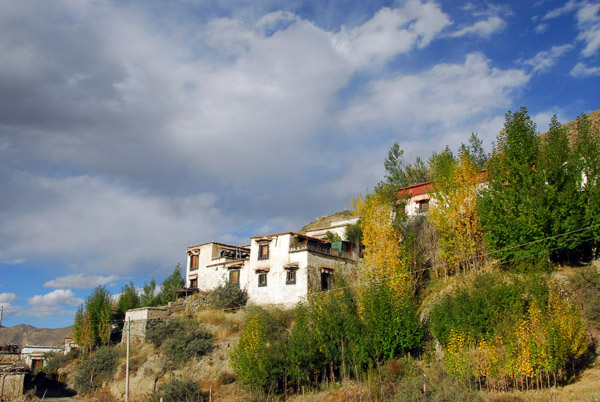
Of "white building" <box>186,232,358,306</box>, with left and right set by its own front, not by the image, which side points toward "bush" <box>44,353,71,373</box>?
right

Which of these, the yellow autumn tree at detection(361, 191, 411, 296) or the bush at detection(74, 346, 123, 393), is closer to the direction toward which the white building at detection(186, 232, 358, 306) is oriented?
the bush

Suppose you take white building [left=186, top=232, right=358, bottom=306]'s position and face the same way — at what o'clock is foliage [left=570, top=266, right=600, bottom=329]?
The foliage is roughly at 9 o'clock from the white building.

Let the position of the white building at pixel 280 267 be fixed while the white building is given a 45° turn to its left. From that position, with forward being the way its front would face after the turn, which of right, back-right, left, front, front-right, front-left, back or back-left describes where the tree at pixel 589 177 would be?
front-left

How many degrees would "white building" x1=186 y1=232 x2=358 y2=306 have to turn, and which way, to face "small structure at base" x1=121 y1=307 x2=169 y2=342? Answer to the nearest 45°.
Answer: approximately 45° to its right

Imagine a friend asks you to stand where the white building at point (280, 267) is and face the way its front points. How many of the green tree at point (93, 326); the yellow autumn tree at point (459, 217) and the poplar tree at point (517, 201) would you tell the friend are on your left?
2

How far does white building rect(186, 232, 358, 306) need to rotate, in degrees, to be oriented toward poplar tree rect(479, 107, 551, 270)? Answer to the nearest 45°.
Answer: approximately 90° to its left

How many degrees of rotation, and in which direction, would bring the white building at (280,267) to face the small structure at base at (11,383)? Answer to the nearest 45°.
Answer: approximately 45° to its right

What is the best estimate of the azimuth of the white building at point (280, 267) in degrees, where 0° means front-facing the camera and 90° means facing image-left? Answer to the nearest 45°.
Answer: approximately 45°

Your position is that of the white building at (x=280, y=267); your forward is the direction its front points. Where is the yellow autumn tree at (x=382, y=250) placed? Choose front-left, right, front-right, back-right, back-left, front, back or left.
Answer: left

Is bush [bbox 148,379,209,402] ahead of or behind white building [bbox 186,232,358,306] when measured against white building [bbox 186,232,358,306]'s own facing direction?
ahead

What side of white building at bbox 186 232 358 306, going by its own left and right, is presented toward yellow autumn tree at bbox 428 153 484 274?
left

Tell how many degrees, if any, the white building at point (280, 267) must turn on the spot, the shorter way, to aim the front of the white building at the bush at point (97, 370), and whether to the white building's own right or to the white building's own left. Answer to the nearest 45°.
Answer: approximately 45° to the white building's own right

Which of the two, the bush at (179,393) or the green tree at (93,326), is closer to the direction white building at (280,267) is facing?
the bush
